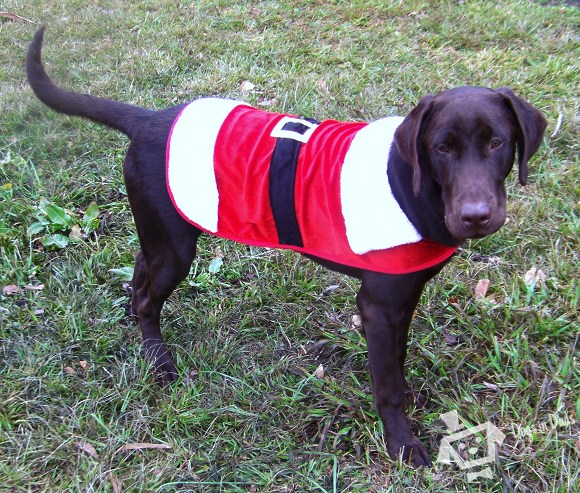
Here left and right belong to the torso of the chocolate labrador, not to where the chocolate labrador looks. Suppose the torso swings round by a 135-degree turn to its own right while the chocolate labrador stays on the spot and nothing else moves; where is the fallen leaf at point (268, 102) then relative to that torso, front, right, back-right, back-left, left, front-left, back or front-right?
right

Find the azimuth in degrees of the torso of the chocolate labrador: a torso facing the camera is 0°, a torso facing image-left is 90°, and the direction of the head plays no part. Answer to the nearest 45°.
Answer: approximately 315°

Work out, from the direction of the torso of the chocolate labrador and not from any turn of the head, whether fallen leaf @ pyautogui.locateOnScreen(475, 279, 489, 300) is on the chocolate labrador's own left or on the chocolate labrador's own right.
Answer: on the chocolate labrador's own left

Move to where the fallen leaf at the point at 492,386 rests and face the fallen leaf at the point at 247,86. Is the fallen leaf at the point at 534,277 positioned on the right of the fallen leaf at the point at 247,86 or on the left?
right

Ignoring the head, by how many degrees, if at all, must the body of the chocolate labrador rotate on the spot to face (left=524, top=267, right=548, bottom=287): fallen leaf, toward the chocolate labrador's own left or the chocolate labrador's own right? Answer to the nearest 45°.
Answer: approximately 90° to the chocolate labrador's own left

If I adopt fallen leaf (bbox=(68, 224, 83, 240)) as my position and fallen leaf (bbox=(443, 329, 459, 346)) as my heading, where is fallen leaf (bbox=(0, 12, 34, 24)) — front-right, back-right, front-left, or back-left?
back-left

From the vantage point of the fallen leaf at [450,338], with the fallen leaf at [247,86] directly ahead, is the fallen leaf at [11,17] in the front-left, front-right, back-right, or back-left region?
front-left

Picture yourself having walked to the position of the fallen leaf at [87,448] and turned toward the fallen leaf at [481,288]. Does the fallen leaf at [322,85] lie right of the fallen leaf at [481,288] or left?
left

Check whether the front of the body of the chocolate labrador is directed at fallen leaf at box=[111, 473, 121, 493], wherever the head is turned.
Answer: no

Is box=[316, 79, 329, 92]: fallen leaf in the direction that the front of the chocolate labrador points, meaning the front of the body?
no

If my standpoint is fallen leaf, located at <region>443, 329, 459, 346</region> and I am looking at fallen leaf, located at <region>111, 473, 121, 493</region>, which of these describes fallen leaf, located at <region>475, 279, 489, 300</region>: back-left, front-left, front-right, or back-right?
back-right

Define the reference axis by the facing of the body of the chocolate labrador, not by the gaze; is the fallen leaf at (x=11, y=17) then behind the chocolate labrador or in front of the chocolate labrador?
behind
